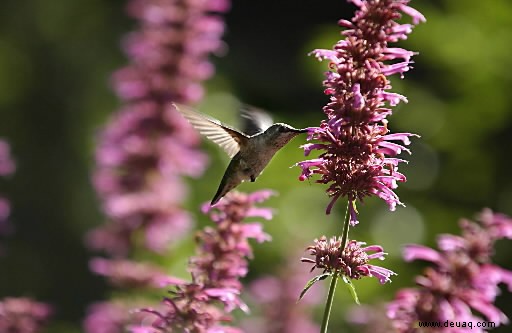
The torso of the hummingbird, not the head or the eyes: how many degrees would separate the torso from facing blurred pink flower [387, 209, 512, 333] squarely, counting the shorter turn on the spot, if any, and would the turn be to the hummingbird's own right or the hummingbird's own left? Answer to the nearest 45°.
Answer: approximately 45° to the hummingbird's own right

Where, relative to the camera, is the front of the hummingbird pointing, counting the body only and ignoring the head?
to the viewer's right

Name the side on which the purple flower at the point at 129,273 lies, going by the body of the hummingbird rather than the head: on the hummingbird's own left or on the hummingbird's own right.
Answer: on the hummingbird's own left

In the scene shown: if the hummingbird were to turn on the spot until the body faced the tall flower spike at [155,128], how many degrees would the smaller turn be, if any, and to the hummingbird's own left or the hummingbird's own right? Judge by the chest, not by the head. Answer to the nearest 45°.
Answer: approximately 90° to the hummingbird's own left
